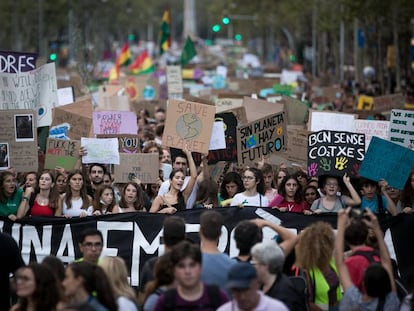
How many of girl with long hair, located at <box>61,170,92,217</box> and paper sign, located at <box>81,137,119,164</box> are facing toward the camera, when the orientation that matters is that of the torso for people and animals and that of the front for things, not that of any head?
2

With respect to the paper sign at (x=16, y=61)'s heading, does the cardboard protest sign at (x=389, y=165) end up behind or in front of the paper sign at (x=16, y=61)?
in front

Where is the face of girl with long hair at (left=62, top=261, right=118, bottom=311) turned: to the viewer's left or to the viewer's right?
to the viewer's left

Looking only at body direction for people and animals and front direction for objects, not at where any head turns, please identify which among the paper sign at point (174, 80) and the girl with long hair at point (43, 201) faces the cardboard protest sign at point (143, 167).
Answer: the paper sign

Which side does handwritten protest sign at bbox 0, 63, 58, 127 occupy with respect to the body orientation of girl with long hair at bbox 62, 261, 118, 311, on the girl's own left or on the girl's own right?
on the girl's own right

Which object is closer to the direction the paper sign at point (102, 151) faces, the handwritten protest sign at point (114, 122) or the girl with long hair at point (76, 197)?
the girl with long hair
